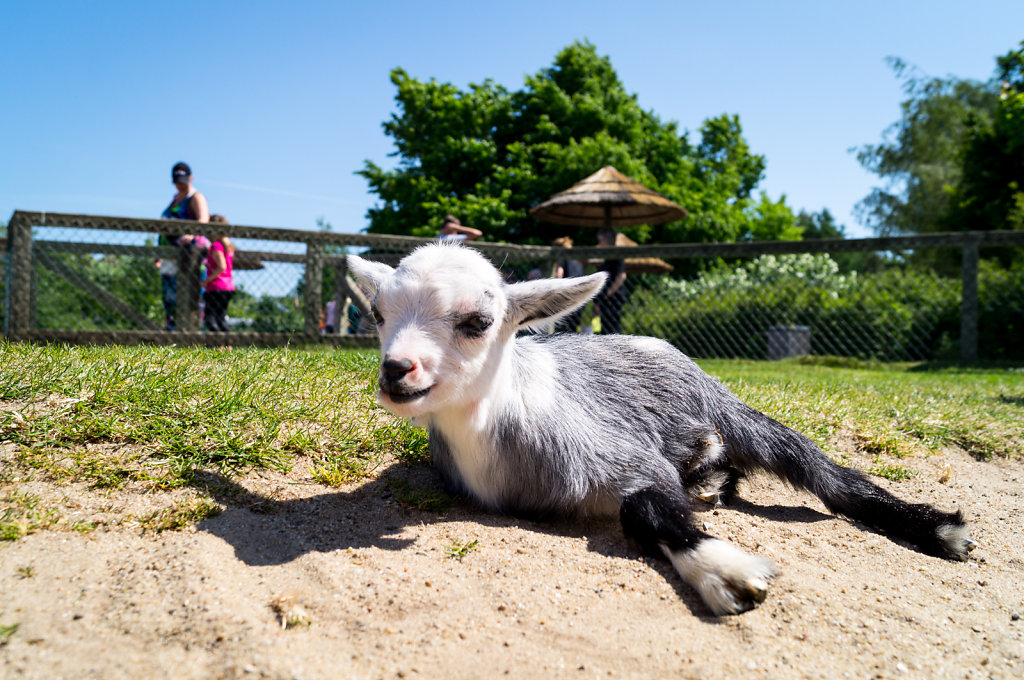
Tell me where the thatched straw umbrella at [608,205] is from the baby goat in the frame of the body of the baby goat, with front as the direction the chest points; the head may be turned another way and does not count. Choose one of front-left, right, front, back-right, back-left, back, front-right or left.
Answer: back-right

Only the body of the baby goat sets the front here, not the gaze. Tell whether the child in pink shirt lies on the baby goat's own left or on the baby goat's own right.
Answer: on the baby goat's own right

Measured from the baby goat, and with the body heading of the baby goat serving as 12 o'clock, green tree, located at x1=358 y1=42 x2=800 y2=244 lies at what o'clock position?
The green tree is roughly at 4 o'clock from the baby goat.

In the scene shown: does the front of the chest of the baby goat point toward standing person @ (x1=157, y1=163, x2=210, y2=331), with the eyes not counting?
no

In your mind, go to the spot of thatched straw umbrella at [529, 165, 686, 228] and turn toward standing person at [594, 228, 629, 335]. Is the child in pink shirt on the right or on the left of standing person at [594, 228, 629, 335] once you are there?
right

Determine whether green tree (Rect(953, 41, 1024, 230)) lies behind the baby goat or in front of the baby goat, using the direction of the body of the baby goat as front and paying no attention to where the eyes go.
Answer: behind

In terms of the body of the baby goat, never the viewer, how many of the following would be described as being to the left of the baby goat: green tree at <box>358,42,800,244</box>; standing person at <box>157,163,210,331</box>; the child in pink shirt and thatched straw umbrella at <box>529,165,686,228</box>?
0

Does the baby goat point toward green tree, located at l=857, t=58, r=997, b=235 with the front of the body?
no

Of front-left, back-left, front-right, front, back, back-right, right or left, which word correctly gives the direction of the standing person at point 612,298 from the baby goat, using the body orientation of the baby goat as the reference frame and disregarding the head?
back-right

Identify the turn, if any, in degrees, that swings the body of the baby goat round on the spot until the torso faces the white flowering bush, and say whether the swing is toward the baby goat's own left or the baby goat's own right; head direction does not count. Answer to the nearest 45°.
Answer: approximately 135° to the baby goat's own right

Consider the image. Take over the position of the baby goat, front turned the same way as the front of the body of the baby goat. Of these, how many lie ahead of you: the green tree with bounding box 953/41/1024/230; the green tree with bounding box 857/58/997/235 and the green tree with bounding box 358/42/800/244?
0

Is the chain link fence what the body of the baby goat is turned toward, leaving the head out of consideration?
no

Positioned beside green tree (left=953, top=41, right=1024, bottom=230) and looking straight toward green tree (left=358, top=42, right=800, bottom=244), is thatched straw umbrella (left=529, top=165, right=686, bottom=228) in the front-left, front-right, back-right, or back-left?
front-left
